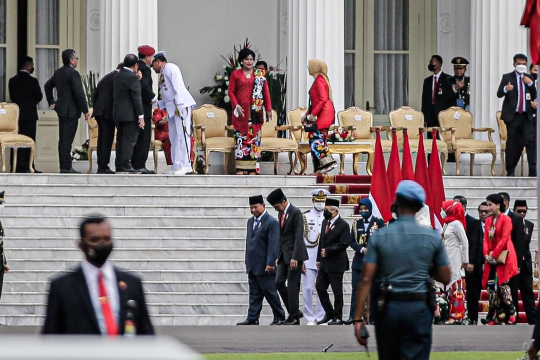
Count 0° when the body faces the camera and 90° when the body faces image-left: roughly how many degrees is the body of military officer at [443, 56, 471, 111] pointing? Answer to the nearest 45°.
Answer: approximately 0°

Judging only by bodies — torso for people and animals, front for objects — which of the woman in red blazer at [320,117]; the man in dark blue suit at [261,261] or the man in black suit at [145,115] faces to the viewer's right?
the man in black suit at [145,115]

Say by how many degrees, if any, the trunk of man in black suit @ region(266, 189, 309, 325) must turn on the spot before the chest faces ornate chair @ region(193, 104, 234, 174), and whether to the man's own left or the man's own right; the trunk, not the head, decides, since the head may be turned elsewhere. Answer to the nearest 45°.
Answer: approximately 135° to the man's own right

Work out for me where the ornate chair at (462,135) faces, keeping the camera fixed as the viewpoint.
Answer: facing the viewer and to the right of the viewer

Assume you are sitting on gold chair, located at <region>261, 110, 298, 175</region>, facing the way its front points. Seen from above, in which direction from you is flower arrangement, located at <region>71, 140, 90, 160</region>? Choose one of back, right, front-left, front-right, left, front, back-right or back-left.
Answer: back-right

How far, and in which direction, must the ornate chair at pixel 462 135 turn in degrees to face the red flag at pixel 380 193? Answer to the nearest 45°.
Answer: approximately 45° to its right

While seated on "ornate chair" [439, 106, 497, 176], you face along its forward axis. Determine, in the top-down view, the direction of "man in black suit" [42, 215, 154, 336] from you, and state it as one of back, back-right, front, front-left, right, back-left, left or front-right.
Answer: front-right

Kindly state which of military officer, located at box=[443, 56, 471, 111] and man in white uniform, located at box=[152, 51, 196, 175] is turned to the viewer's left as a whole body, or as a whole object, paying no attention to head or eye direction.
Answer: the man in white uniform

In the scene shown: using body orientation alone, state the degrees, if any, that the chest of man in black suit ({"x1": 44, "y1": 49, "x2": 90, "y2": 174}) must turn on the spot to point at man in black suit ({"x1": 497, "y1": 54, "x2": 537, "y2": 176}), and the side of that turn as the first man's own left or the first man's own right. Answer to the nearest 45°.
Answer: approximately 45° to the first man's own right

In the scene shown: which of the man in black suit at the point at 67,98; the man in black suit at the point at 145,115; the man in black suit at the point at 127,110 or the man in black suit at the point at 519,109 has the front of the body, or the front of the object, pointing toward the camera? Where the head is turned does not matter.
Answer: the man in black suit at the point at 519,109

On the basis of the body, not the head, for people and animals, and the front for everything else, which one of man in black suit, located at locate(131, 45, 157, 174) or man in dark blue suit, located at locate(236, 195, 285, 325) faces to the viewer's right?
man in black suit, located at locate(131, 45, 157, 174)

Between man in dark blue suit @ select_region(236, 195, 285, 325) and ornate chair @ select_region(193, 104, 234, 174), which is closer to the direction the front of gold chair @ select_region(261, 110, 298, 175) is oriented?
the man in dark blue suit

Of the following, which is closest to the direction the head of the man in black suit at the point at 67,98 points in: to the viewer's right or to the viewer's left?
to the viewer's right

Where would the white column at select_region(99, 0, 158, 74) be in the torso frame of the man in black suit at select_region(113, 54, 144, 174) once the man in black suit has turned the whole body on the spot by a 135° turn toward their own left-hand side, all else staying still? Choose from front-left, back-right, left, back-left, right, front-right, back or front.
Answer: right

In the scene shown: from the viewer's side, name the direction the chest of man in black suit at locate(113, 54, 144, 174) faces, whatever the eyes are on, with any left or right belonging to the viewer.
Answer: facing away from the viewer and to the right of the viewer
